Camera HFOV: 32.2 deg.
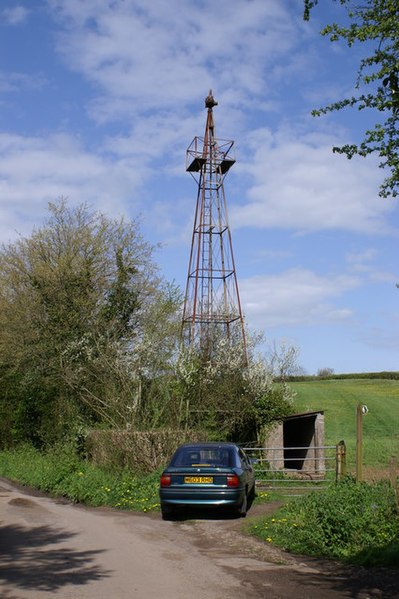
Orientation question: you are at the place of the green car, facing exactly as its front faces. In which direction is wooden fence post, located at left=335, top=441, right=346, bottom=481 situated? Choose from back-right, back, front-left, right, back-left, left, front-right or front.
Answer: front-right

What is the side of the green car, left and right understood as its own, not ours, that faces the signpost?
right

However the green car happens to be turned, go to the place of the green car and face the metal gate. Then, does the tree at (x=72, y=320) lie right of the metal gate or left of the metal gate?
left

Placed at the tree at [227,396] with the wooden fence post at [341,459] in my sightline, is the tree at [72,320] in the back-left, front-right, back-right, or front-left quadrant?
back-right

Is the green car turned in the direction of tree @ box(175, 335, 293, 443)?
yes

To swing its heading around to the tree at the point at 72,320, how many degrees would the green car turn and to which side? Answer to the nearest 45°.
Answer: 0° — it already faces it

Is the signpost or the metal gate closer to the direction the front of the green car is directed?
the metal gate

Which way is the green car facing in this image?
away from the camera

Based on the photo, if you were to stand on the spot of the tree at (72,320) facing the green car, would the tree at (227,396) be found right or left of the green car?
left

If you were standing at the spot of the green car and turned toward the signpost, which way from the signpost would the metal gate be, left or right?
left

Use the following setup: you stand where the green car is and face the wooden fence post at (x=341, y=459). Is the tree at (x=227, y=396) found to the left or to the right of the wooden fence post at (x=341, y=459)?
left
